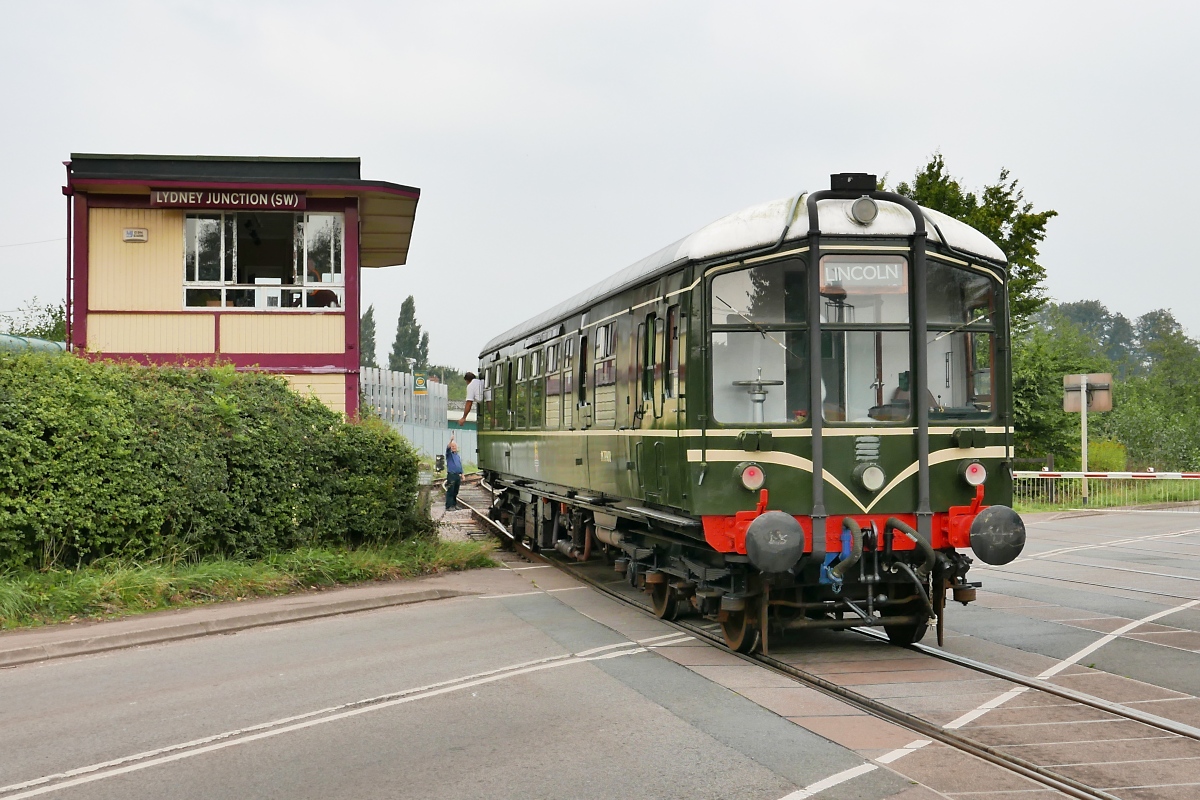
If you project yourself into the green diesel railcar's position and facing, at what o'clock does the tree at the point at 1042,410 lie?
The tree is roughly at 8 o'clock from the green diesel railcar.

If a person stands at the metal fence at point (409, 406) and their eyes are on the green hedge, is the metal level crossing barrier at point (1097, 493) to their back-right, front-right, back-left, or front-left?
front-left

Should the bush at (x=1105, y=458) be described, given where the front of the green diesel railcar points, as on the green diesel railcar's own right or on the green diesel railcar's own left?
on the green diesel railcar's own left

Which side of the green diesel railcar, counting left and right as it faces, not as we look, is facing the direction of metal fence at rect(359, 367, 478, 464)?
back

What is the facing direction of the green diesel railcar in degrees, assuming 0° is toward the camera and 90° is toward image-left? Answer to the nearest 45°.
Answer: approximately 315°

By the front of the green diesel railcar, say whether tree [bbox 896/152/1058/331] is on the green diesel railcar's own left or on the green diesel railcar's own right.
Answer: on the green diesel railcar's own left

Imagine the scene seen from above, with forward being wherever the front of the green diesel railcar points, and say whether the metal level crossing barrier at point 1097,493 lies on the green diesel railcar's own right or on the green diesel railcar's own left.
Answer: on the green diesel railcar's own left
